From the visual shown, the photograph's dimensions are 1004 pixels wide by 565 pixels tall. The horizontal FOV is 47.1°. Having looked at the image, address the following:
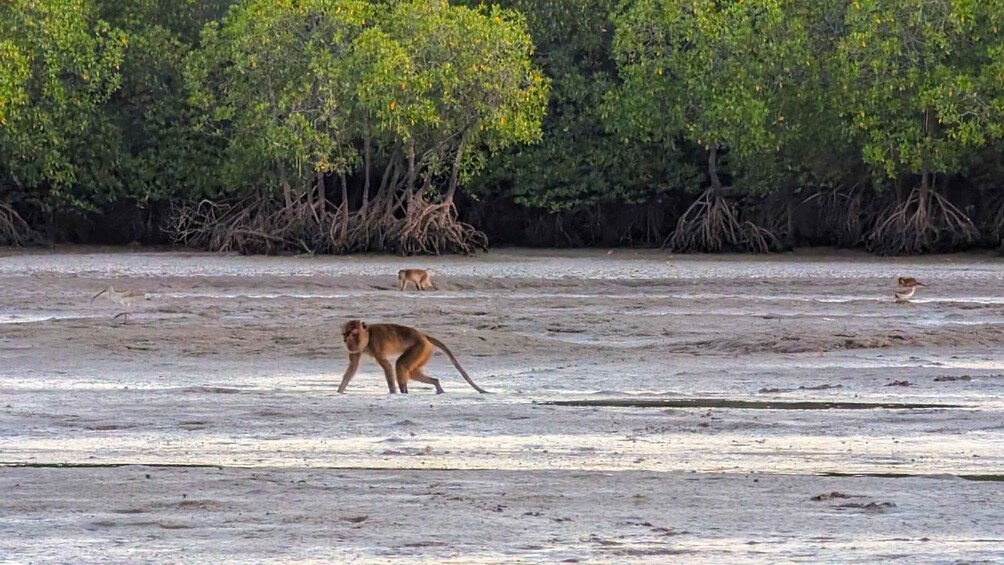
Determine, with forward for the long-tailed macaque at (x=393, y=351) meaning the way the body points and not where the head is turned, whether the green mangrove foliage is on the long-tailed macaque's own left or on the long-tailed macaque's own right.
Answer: on the long-tailed macaque's own right

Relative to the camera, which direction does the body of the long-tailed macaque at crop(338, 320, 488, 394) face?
to the viewer's left

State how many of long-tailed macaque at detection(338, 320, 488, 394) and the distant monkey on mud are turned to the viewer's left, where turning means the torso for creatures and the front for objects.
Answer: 2

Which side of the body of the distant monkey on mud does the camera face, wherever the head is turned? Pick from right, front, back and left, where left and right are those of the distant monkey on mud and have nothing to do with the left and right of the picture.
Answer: left
